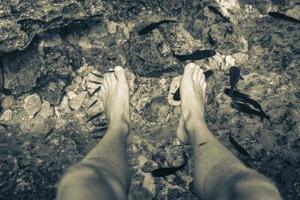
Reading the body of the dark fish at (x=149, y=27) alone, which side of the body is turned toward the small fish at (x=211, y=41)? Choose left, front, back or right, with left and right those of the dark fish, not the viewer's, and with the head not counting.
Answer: back

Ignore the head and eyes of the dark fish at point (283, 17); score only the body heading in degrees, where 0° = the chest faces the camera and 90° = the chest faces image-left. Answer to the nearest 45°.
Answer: approximately 90°

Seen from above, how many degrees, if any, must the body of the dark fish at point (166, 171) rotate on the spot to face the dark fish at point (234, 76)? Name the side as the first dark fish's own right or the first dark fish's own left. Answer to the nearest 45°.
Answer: approximately 135° to the first dark fish's own right

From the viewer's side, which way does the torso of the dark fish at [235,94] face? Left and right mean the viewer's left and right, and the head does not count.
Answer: facing to the left of the viewer

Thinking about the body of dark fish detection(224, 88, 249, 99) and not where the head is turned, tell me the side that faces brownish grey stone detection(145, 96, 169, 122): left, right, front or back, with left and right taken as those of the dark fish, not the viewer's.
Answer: front

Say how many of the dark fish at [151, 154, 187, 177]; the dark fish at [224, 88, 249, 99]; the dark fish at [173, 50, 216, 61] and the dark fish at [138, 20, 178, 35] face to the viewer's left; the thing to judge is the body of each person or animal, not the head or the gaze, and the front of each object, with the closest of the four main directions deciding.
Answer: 3

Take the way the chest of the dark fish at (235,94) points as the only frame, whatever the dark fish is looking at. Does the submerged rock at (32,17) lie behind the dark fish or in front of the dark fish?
in front

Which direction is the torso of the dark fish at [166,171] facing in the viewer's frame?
to the viewer's left

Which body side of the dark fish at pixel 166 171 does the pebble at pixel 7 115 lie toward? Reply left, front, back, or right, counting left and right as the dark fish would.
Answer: front

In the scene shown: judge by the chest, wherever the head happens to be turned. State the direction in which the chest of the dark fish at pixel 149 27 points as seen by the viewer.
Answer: to the viewer's left
